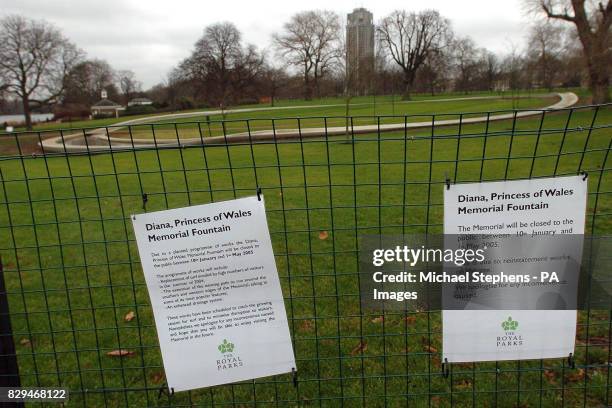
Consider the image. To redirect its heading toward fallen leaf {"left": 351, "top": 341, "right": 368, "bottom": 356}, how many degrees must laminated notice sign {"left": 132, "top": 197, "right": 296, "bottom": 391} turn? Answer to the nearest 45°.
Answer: approximately 135° to its left

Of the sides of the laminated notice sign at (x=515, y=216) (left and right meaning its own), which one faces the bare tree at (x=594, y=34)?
back

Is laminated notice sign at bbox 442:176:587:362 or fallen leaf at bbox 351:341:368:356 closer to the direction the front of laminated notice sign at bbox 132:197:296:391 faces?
the laminated notice sign

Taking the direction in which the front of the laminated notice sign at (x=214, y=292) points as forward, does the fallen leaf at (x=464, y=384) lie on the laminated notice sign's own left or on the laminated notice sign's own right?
on the laminated notice sign's own left

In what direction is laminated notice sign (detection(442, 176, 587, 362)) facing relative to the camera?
toward the camera

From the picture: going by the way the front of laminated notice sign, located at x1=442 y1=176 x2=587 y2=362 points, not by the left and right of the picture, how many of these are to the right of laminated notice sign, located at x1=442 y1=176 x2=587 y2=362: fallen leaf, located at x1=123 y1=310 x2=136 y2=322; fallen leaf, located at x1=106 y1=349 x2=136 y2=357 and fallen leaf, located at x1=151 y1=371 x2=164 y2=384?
3

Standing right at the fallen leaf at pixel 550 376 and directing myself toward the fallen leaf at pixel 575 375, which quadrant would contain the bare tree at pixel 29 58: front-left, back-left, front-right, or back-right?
back-left

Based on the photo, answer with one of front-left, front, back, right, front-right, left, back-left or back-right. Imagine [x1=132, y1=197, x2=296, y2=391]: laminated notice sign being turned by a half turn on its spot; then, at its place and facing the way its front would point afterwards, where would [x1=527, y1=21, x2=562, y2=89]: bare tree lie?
front-right

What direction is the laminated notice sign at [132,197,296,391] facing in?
toward the camera

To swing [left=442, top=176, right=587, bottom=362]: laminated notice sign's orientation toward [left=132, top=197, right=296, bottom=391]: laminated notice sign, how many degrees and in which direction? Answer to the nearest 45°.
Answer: approximately 45° to its right

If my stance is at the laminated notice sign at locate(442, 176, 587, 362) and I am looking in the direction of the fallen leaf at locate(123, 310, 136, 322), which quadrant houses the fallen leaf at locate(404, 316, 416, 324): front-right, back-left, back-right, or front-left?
front-right

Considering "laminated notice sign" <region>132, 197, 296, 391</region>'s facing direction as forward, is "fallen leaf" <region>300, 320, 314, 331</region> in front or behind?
behind

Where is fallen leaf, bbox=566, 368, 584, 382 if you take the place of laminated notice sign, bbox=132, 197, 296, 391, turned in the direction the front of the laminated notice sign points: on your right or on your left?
on your left

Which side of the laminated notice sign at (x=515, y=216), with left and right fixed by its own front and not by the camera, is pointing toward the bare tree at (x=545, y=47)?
back
